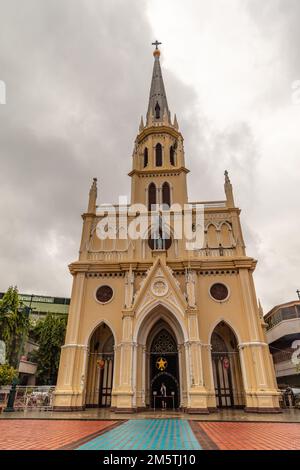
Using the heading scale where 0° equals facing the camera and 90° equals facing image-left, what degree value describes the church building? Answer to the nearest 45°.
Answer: approximately 0°

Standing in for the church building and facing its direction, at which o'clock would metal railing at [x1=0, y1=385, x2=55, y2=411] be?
The metal railing is roughly at 3 o'clock from the church building.

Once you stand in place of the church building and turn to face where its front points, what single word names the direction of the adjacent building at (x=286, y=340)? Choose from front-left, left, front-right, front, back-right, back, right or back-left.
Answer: back-left

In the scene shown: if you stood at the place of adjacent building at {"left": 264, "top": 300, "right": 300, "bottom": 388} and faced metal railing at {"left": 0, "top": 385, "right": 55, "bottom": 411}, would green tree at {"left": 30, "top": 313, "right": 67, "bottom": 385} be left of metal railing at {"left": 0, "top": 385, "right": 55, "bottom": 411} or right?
right

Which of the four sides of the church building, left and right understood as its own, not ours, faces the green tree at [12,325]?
right

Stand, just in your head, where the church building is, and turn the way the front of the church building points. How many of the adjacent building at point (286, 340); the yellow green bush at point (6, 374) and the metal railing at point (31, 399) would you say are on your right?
2

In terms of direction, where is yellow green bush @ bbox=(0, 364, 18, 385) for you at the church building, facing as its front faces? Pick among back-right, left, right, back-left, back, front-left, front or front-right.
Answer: right

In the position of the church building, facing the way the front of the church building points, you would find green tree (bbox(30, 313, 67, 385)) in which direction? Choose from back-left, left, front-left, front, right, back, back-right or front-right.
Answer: back-right
